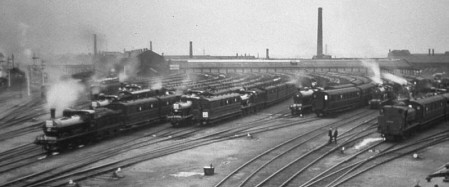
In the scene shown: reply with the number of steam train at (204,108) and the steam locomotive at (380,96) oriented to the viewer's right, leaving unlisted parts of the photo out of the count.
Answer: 0

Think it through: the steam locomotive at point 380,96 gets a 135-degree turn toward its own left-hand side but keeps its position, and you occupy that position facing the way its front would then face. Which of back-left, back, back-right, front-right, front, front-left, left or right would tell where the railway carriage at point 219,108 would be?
back-right

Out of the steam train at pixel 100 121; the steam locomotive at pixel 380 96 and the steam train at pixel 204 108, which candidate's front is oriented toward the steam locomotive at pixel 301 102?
the steam locomotive at pixel 380 96

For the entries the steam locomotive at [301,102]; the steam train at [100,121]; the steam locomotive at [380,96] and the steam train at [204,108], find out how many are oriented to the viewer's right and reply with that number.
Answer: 0

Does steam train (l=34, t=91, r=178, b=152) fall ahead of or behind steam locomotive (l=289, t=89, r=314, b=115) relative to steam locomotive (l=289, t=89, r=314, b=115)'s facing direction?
ahead

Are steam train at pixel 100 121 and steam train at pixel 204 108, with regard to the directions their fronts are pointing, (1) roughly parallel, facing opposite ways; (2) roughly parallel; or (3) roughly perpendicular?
roughly parallel

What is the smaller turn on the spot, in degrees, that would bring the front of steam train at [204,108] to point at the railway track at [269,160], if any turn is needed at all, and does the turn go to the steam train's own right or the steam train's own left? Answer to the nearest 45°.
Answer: approximately 45° to the steam train's own left

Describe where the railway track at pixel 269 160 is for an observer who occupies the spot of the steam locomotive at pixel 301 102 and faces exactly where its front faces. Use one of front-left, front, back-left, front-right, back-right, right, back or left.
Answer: front-left

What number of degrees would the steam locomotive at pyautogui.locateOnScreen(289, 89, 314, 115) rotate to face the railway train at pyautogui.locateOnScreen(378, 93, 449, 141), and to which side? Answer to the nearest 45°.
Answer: approximately 90° to its left

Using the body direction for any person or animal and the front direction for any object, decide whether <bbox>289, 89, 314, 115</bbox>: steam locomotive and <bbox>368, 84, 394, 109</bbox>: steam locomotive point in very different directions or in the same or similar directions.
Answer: same or similar directions

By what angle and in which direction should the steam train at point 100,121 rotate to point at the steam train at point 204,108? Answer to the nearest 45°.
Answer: approximately 180°

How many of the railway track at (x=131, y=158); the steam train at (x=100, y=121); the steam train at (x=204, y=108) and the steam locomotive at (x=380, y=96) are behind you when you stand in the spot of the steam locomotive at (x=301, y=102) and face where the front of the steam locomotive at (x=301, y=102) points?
1

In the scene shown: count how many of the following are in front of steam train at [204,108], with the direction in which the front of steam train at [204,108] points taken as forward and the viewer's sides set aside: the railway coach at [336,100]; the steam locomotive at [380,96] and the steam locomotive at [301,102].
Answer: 0

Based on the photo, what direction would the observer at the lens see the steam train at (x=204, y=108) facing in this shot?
facing the viewer and to the left of the viewer

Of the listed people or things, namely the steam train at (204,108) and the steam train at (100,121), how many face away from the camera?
0

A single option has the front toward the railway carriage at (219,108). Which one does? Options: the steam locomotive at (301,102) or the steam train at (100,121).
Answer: the steam locomotive at (301,102)
